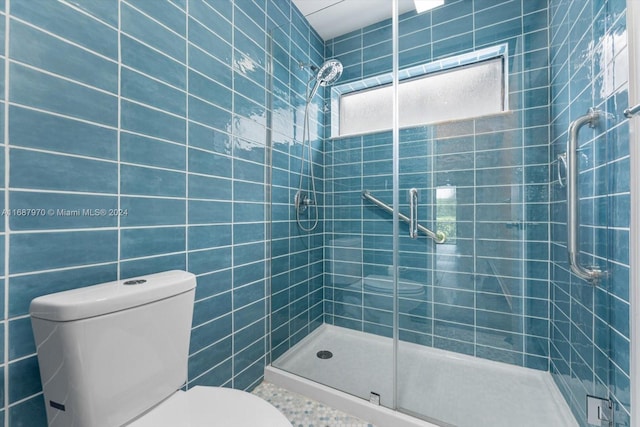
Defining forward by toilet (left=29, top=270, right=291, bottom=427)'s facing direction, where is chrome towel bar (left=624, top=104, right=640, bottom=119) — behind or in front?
in front

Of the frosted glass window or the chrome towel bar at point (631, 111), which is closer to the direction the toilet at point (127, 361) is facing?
the chrome towel bar

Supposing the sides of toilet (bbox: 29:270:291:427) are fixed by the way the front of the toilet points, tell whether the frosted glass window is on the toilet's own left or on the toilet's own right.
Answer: on the toilet's own left

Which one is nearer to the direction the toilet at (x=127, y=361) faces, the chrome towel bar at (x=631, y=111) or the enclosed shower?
the chrome towel bar

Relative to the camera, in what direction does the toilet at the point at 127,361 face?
facing the viewer and to the right of the viewer

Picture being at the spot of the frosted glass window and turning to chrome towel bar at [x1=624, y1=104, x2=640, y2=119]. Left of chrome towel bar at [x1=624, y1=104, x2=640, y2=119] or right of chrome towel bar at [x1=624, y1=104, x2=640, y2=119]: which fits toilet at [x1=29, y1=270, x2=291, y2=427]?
right

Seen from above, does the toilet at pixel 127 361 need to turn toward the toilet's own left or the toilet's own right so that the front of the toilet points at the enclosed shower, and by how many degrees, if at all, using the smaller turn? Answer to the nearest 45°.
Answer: approximately 45° to the toilet's own left

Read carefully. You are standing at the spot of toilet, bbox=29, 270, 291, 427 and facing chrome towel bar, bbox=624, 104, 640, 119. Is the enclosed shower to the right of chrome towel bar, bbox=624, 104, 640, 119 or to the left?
left

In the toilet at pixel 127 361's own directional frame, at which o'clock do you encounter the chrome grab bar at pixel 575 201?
The chrome grab bar is roughly at 11 o'clock from the toilet.
